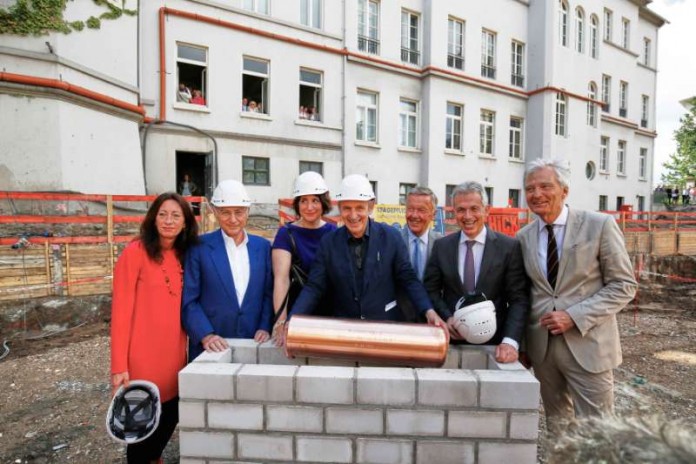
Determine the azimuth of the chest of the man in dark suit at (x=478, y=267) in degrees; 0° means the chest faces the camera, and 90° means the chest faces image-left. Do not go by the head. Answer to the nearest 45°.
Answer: approximately 0°

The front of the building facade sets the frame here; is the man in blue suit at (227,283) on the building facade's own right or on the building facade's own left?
on the building facade's own right

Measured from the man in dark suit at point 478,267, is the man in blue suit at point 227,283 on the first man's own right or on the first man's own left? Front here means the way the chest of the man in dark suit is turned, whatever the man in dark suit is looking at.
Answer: on the first man's own right

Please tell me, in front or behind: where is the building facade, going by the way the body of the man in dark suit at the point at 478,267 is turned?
behind

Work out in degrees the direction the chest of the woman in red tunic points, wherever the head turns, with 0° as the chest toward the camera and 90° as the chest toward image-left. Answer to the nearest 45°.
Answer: approximately 315°

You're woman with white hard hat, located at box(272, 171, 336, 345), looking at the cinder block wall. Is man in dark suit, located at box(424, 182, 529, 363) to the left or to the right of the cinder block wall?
left

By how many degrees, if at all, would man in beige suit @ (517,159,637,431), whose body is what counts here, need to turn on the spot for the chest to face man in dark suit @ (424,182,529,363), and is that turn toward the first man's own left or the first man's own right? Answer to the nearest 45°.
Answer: approximately 45° to the first man's own right

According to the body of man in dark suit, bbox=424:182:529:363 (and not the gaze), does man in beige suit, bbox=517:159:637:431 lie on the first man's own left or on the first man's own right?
on the first man's own left

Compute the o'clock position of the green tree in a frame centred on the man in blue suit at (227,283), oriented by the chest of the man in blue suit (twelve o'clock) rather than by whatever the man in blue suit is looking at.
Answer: The green tree is roughly at 8 o'clock from the man in blue suit.

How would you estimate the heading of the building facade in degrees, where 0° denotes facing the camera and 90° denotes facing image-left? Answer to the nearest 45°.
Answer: approximately 315°

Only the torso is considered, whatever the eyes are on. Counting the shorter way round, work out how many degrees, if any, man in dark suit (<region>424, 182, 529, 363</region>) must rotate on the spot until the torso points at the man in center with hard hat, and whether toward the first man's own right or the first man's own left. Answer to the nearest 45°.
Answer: approximately 45° to the first man's own right
